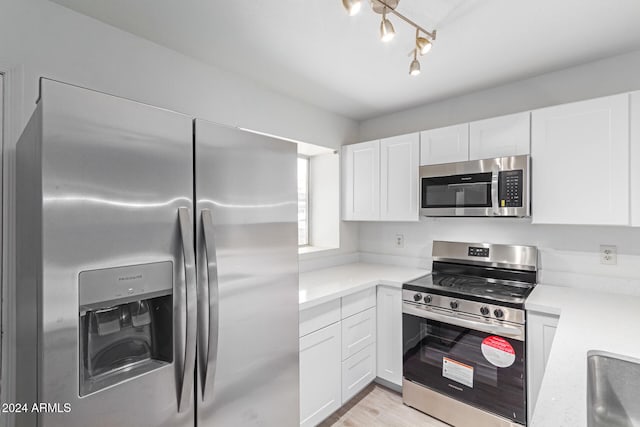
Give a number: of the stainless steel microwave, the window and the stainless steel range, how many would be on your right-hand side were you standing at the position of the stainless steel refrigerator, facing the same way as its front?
0

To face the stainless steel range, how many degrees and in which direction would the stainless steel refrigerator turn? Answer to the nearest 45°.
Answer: approximately 45° to its left

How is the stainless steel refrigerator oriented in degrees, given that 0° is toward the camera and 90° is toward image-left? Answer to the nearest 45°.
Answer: approximately 315°

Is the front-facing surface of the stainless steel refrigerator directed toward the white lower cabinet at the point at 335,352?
no

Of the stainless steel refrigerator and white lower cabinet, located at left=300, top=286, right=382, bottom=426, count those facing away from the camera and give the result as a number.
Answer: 0

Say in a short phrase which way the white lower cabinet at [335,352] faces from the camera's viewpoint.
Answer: facing the viewer and to the right of the viewer

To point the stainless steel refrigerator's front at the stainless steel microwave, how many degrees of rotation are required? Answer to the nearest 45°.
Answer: approximately 45° to its left

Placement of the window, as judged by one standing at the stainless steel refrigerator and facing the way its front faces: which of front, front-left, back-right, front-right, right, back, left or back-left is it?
left
